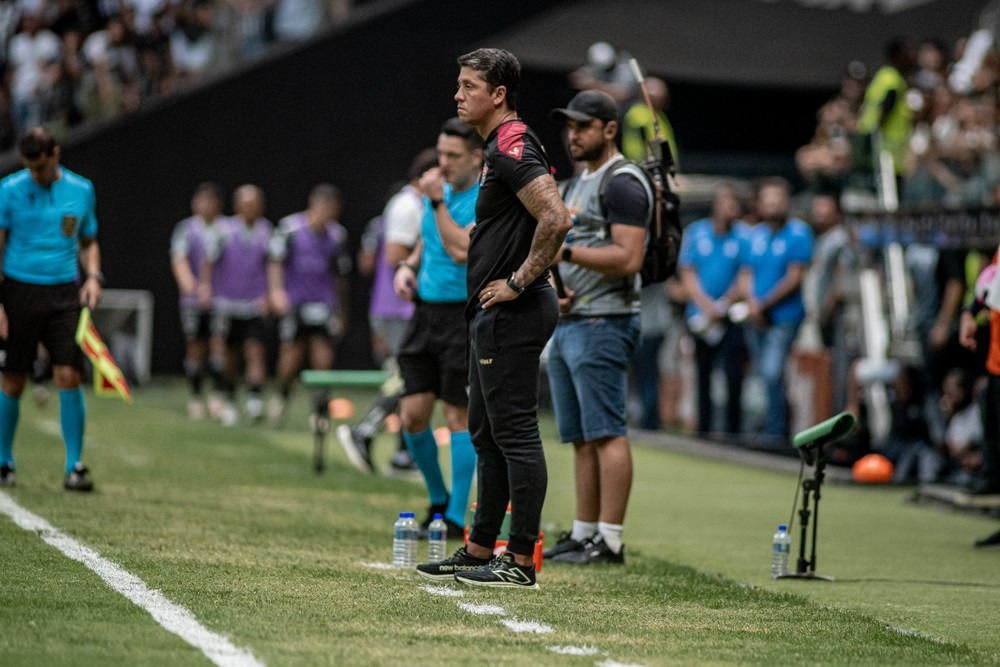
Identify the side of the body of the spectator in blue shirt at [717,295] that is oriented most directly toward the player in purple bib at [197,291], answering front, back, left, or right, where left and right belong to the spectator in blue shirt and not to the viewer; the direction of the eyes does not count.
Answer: right

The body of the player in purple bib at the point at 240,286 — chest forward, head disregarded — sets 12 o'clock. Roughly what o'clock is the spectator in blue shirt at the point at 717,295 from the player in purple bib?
The spectator in blue shirt is roughly at 10 o'clock from the player in purple bib.

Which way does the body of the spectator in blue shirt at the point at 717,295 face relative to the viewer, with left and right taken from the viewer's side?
facing the viewer

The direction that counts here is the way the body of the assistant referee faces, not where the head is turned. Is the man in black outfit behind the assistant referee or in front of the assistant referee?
in front

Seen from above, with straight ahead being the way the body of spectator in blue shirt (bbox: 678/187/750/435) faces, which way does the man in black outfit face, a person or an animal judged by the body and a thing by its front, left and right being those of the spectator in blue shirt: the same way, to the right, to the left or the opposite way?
to the right

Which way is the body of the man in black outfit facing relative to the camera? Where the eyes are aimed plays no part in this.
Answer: to the viewer's left

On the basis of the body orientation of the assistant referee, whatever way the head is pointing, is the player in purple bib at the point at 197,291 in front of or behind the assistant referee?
behind

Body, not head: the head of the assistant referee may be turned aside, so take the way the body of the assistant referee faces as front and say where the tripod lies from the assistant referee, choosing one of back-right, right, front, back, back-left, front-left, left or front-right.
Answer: front-left

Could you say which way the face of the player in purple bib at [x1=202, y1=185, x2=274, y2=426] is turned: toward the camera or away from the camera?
toward the camera

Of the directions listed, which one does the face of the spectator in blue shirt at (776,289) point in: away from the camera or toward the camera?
toward the camera

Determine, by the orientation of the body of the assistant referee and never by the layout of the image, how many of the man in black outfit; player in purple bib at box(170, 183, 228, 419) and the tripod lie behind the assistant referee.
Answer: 1

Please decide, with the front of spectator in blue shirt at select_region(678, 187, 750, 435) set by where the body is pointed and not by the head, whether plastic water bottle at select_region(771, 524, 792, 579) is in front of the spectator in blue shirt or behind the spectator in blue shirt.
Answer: in front

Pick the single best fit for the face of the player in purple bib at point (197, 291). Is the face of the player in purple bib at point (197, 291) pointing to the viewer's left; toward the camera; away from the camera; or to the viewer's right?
toward the camera

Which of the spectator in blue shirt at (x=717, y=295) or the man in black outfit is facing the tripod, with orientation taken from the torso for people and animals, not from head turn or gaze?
the spectator in blue shirt

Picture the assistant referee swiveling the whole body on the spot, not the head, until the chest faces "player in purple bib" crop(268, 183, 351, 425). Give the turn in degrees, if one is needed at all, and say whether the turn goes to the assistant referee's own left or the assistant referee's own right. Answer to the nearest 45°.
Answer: approximately 180°
